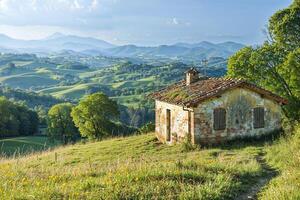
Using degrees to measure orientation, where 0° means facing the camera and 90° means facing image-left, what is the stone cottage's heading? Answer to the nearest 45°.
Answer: approximately 45°

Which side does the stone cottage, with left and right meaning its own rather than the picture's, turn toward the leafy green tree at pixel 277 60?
back
